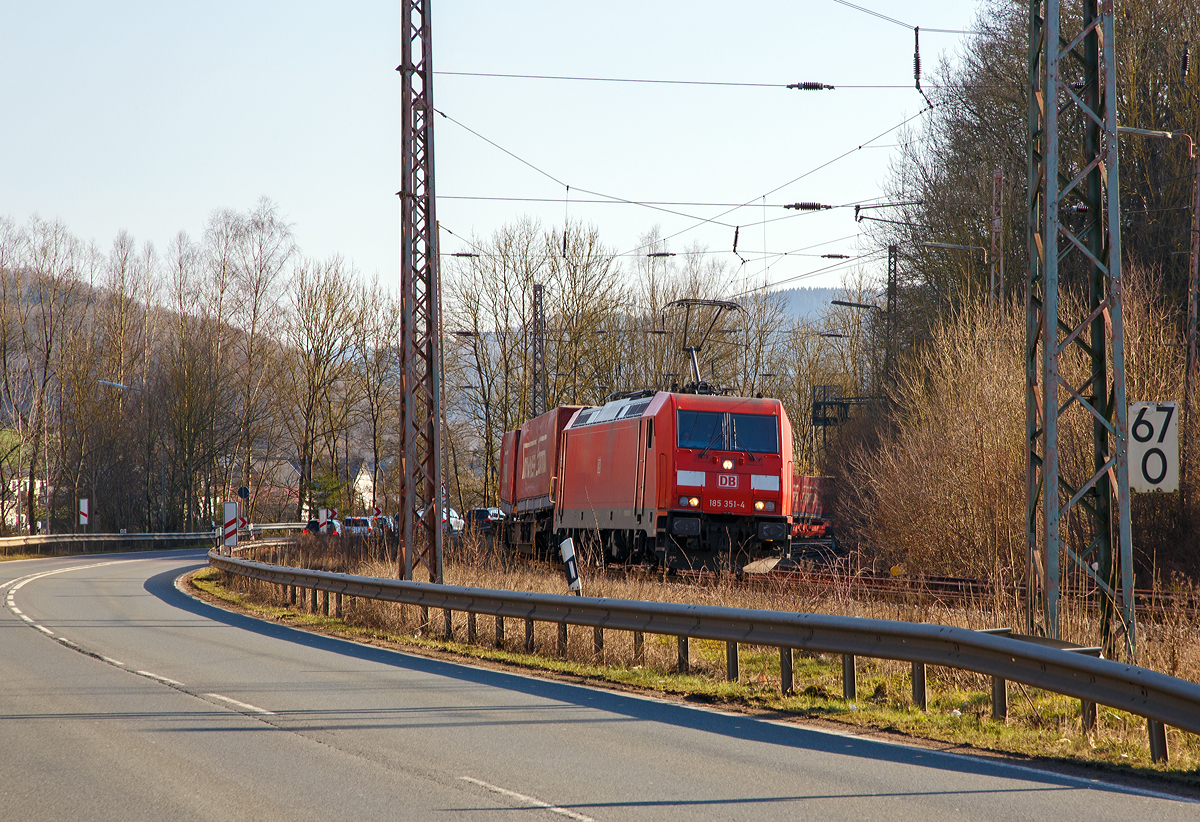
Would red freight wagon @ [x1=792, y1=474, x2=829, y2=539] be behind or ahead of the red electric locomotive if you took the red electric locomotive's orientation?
behind

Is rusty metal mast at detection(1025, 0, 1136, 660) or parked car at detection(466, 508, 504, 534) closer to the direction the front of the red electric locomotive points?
the rusty metal mast

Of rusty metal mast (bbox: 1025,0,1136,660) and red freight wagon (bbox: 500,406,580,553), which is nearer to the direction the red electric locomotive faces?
the rusty metal mast

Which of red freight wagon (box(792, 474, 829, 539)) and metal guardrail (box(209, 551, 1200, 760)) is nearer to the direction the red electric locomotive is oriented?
the metal guardrail

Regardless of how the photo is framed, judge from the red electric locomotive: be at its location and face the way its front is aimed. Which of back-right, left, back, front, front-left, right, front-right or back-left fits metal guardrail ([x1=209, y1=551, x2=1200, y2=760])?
front

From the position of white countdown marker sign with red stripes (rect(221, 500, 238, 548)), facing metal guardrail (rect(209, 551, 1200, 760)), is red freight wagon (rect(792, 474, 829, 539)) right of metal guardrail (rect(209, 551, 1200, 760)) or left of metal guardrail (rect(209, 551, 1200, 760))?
left

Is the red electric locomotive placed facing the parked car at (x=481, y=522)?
no

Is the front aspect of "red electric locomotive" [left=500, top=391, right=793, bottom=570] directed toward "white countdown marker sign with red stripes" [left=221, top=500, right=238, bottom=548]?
no

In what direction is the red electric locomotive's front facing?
toward the camera

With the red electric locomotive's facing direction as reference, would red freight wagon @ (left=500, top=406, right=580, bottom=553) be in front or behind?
behind

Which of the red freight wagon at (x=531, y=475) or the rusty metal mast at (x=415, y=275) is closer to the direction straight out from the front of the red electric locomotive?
the rusty metal mast

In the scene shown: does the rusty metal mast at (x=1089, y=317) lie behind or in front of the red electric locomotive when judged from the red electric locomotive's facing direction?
in front
